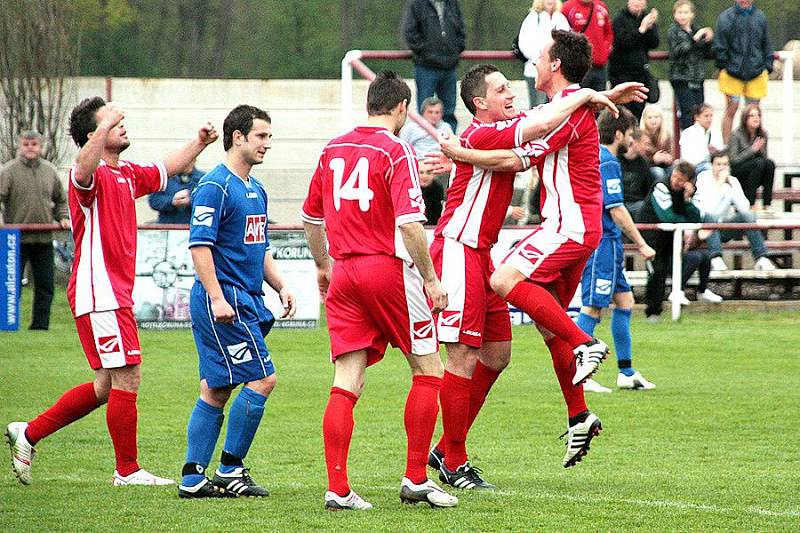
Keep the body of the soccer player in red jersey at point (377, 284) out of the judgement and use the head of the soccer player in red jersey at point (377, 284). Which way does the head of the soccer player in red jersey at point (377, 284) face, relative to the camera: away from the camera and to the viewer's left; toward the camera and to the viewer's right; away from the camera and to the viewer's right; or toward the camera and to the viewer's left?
away from the camera and to the viewer's right

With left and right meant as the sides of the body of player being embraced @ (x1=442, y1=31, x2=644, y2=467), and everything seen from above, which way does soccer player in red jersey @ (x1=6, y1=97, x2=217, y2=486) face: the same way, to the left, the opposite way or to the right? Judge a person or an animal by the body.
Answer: the opposite way

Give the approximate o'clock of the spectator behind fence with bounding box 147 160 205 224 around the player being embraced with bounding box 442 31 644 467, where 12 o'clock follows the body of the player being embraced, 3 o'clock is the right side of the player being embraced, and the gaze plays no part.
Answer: The spectator behind fence is roughly at 2 o'clock from the player being embraced.

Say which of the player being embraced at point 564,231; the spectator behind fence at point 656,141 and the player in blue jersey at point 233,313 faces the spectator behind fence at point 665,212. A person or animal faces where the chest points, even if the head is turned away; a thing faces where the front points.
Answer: the spectator behind fence at point 656,141

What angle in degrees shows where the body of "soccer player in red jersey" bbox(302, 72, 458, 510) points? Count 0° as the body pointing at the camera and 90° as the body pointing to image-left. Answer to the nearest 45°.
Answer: approximately 225°

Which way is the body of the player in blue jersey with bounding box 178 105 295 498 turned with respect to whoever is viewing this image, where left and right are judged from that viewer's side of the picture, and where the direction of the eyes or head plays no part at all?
facing the viewer and to the right of the viewer

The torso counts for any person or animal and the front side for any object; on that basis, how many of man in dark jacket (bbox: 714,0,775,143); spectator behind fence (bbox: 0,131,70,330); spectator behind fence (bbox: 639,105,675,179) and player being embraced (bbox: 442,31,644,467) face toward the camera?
3

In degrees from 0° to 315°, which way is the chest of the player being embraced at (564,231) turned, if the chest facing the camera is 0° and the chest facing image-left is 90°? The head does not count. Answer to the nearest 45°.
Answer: approximately 90°

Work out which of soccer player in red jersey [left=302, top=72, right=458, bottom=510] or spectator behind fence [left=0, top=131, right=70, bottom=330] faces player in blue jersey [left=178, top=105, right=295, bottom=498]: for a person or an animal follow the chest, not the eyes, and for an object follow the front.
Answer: the spectator behind fence

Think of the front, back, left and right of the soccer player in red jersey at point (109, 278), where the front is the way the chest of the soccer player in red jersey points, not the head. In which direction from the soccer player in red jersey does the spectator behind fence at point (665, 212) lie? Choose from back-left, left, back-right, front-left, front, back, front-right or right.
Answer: front-left

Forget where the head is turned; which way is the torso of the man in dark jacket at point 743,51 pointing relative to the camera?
toward the camera

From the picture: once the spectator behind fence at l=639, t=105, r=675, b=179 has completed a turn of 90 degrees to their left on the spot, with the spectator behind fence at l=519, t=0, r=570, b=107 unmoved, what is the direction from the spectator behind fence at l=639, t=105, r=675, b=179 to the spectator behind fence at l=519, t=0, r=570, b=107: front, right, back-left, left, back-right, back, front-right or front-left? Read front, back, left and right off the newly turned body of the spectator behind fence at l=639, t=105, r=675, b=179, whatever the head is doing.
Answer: back

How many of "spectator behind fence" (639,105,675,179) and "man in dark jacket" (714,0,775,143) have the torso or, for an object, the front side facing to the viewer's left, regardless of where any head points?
0

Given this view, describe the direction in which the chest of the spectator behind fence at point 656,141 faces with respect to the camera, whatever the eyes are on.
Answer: toward the camera
